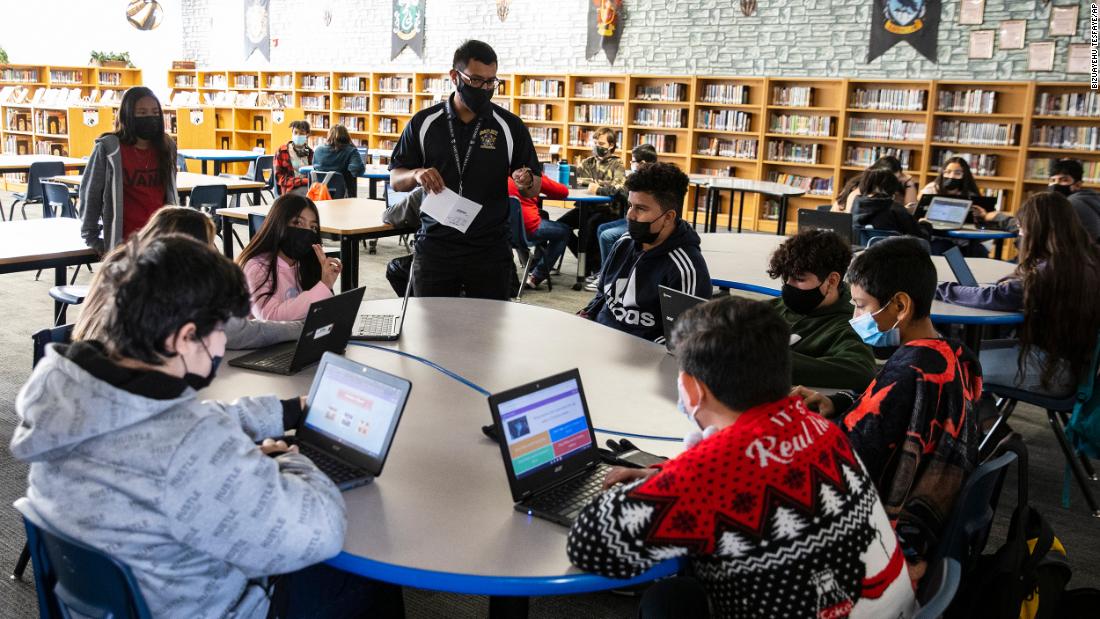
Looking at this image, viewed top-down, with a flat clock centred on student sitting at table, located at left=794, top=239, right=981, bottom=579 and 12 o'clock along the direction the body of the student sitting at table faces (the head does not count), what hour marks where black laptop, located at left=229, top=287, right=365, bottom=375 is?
The black laptop is roughly at 12 o'clock from the student sitting at table.

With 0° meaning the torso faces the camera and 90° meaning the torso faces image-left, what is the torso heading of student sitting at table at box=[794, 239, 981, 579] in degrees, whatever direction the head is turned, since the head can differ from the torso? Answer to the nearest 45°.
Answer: approximately 90°

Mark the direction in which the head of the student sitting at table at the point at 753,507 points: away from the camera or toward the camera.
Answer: away from the camera

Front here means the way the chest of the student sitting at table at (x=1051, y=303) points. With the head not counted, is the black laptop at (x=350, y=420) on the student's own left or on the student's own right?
on the student's own left

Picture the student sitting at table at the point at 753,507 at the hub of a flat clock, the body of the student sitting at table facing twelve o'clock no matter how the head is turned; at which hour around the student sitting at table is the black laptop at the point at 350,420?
The black laptop is roughly at 11 o'clock from the student sitting at table.

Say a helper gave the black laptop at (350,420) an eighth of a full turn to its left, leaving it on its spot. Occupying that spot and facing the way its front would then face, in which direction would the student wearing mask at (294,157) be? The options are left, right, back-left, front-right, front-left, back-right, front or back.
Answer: back

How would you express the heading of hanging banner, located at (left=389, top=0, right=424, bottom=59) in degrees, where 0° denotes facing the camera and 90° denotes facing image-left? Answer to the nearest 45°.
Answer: approximately 0°

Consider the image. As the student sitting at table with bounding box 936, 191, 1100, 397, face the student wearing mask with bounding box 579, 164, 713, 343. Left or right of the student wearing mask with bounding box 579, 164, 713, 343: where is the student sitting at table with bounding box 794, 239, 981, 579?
left

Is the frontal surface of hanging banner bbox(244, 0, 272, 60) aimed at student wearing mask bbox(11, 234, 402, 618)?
yes

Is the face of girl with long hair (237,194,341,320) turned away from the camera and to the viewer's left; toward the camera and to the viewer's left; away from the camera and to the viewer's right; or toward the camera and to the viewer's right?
toward the camera and to the viewer's right

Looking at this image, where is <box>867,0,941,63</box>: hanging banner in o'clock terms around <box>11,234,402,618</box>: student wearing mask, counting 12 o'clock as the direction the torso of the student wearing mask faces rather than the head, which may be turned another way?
The hanging banner is roughly at 12 o'clock from the student wearing mask.

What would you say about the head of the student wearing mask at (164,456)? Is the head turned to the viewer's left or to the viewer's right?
to the viewer's right
